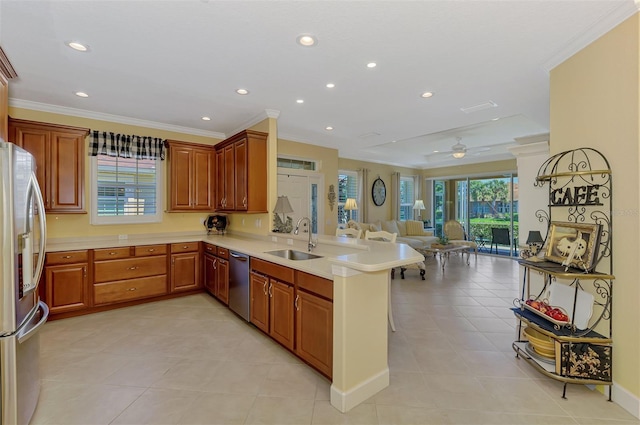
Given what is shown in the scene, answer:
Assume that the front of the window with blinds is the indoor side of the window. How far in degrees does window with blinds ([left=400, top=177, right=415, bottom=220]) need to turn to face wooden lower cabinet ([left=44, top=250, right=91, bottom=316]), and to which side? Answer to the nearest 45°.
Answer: approximately 90° to its right

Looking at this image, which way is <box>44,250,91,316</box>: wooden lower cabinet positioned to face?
toward the camera

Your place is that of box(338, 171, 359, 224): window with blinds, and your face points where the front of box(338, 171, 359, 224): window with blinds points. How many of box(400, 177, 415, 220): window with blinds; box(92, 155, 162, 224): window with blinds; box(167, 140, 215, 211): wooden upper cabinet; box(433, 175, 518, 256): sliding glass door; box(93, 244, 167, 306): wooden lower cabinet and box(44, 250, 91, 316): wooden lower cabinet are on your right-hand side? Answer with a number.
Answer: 4

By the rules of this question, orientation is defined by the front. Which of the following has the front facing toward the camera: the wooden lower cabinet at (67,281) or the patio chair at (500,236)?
the wooden lower cabinet

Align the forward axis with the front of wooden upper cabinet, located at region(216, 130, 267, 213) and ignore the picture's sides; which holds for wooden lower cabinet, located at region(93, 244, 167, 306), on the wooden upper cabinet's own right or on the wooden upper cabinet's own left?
on the wooden upper cabinet's own right

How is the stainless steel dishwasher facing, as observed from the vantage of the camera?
facing the viewer and to the left of the viewer

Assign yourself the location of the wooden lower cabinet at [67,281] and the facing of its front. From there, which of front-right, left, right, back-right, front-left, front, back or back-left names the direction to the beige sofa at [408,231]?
left

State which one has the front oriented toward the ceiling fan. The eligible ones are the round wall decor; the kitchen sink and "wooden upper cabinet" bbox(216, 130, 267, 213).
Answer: the round wall decor

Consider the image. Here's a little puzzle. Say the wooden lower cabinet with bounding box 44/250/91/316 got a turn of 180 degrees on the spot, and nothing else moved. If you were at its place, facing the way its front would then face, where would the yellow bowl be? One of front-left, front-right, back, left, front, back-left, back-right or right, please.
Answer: back-right

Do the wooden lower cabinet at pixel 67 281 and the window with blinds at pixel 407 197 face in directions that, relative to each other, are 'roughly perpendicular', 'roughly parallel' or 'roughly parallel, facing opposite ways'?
roughly parallel

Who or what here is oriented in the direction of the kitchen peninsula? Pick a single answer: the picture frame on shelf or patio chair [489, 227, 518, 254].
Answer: the picture frame on shelf

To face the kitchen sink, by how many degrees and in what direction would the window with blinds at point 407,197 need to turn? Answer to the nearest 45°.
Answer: approximately 45° to its right

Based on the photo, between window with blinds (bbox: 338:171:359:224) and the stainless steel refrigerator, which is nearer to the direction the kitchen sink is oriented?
the stainless steel refrigerator

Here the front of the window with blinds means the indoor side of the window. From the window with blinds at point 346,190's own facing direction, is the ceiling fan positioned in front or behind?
in front

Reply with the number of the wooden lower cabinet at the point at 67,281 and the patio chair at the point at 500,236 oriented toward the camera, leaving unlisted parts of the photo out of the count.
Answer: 1
